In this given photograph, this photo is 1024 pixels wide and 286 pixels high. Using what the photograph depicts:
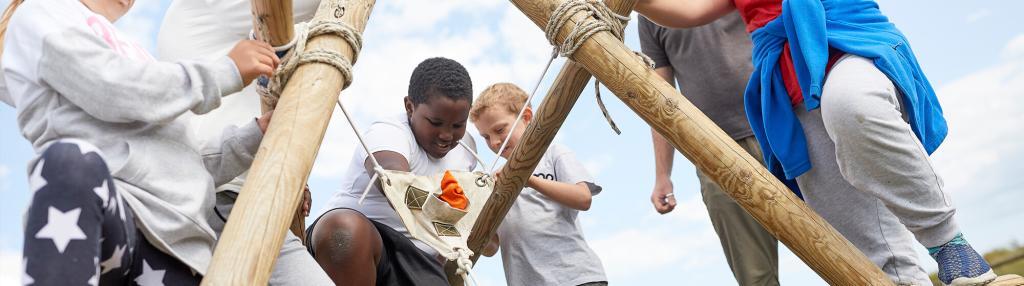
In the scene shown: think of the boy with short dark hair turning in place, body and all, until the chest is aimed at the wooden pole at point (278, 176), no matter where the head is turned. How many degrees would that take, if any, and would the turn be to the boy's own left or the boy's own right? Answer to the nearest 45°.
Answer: approximately 45° to the boy's own right

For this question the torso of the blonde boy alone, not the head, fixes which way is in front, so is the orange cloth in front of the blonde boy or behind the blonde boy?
in front

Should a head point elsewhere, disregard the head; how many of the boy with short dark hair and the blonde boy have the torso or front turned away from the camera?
0

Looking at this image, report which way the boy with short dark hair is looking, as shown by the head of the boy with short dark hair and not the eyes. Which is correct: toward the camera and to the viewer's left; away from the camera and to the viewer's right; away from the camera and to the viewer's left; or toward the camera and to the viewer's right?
toward the camera and to the viewer's right

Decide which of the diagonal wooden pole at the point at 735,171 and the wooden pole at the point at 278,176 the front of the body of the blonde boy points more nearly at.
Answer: the wooden pole

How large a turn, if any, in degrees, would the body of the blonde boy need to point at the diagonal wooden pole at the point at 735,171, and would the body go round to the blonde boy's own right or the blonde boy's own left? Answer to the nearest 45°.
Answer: approximately 90° to the blonde boy's own left

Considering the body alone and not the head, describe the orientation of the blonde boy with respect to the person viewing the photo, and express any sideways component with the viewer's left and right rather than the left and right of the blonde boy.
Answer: facing the viewer and to the left of the viewer

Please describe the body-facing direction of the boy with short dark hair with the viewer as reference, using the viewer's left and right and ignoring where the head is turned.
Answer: facing the viewer and to the right of the viewer
